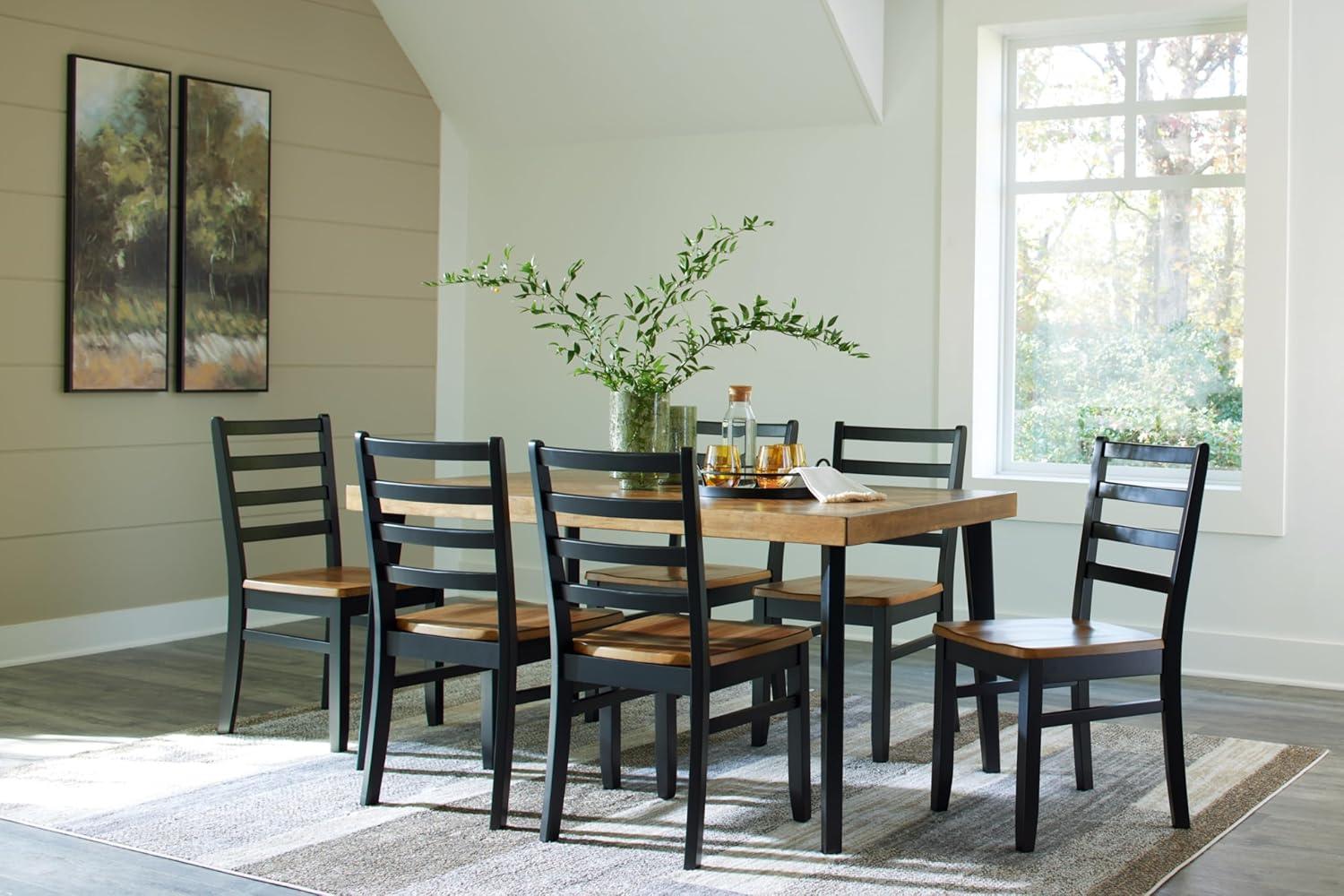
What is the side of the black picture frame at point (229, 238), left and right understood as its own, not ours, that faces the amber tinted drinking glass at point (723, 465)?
front

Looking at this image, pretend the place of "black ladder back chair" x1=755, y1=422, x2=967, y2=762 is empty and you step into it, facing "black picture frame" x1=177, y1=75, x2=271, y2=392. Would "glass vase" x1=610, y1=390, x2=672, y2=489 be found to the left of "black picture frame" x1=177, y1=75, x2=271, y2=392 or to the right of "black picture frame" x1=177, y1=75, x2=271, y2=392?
left

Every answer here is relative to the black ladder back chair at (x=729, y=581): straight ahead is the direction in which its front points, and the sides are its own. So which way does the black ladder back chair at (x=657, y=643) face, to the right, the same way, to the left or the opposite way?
the opposite way

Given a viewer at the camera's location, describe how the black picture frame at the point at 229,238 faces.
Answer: facing the viewer and to the right of the viewer

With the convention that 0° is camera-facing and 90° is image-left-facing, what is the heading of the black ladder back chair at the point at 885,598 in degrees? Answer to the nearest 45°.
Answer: approximately 45°

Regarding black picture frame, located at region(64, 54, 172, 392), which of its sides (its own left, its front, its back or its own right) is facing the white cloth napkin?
front

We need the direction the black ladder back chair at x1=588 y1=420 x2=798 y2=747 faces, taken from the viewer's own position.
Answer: facing the viewer and to the left of the viewer

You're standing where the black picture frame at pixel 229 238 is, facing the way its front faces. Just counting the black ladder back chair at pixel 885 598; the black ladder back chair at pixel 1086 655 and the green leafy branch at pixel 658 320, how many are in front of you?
3

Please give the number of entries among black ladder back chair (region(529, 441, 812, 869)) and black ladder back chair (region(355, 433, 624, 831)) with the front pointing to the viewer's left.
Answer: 0

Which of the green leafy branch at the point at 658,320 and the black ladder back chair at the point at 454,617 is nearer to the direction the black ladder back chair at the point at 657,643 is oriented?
the green leafy branch

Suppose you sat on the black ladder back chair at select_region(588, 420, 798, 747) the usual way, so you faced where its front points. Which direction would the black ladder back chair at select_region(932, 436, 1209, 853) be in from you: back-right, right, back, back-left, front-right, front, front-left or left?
left

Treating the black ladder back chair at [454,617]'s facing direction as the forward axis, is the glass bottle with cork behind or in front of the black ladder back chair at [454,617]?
in front

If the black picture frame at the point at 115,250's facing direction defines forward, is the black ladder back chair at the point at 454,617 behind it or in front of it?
in front

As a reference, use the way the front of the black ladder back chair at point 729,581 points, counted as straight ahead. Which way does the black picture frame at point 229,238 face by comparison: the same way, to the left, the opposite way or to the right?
to the left

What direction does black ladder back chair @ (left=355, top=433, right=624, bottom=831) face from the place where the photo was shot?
facing away from the viewer and to the right of the viewer

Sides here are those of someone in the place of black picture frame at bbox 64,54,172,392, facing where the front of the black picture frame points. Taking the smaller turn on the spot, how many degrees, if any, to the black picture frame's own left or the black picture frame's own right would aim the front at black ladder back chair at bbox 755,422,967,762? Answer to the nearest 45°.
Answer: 0° — it already faces it

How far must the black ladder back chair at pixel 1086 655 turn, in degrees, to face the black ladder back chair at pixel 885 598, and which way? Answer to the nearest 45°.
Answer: approximately 90° to its right
